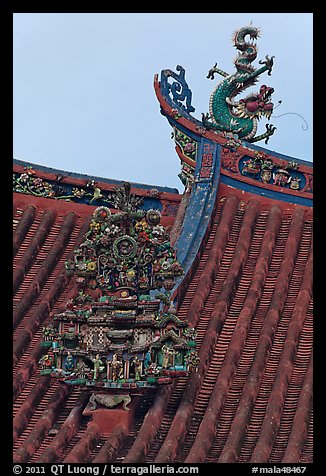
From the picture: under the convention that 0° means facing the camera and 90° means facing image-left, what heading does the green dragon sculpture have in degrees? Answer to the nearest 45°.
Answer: approximately 270°
